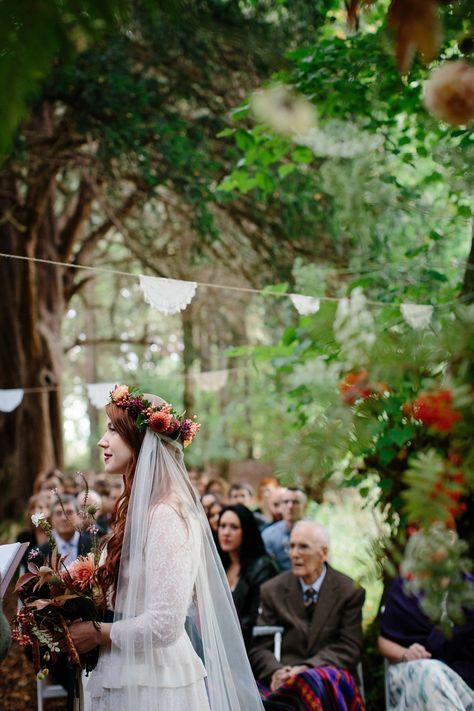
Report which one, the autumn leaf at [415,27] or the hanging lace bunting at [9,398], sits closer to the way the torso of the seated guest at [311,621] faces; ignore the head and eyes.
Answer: the autumn leaf

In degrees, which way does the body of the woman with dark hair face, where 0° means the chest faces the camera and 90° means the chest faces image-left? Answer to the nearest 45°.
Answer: approximately 45°

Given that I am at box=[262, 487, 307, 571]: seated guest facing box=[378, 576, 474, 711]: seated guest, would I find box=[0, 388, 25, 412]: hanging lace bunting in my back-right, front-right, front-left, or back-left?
back-right

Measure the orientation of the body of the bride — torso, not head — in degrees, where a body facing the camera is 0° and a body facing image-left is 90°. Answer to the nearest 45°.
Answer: approximately 90°

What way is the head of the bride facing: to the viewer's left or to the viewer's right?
to the viewer's left
